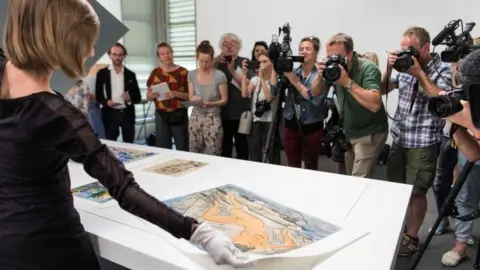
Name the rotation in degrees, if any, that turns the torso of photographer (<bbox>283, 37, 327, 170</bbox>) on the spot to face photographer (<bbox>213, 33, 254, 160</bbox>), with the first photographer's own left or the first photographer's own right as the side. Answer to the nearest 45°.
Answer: approximately 90° to the first photographer's own right

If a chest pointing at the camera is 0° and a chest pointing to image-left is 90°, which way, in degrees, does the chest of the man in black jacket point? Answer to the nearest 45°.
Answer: approximately 0°

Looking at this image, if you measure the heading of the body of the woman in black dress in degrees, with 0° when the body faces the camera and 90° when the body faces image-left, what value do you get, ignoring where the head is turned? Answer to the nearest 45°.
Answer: approximately 225°

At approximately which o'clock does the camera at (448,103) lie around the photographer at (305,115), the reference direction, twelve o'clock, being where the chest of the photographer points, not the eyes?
The camera is roughly at 10 o'clock from the photographer.

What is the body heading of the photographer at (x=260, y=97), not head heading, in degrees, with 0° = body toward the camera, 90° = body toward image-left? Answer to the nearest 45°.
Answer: approximately 45°

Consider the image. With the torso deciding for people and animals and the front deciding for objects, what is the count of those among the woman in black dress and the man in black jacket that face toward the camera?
1

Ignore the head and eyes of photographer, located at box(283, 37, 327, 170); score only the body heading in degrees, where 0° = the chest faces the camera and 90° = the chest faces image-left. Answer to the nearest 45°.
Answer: approximately 45°

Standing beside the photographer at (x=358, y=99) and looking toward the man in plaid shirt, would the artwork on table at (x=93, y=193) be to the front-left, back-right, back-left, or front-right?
back-right
